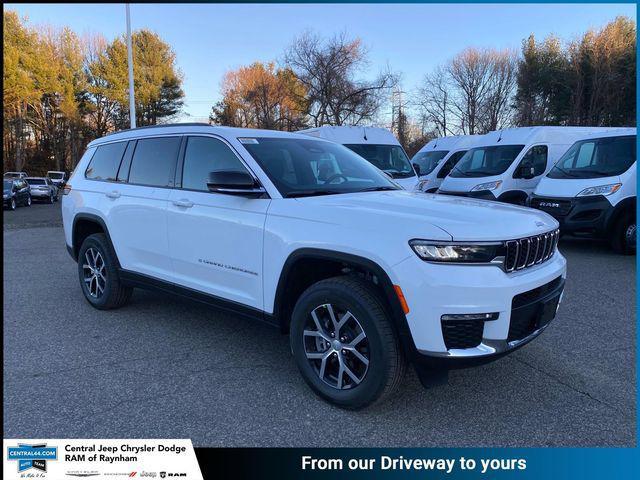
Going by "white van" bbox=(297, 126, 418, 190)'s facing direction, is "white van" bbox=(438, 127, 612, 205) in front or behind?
in front

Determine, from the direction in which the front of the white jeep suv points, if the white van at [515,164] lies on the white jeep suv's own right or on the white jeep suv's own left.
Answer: on the white jeep suv's own left

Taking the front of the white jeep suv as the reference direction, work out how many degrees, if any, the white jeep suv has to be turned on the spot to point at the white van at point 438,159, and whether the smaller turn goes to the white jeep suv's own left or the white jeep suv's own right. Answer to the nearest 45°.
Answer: approximately 135° to the white jeep suv's own left

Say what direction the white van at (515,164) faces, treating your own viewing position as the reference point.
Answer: facing the viewer and to the left of the viewer

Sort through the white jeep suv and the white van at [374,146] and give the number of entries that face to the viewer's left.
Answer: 0

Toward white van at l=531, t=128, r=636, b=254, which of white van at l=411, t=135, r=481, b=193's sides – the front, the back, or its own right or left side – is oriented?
left

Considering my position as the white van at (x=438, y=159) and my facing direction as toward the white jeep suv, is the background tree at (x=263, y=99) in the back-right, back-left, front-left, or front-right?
back-right

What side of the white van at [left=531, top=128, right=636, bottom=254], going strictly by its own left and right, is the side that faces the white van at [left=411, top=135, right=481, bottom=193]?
right

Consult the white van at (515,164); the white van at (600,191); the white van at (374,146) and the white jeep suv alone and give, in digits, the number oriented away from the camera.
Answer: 0

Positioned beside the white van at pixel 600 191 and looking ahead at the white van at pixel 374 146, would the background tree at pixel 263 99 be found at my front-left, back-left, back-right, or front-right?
front-right

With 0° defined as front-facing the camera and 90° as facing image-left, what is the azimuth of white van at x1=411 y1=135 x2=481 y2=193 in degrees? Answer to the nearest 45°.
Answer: approximately 45°

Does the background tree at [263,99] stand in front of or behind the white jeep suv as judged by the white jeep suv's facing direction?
behind
